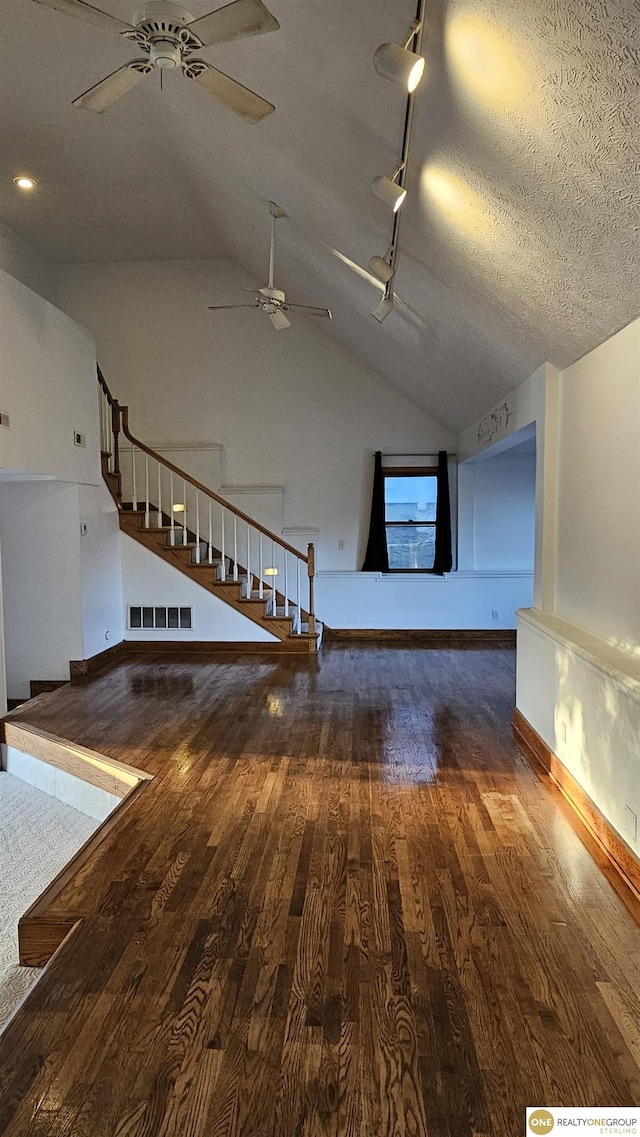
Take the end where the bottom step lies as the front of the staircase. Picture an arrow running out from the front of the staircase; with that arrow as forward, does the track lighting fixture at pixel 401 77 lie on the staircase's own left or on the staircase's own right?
on the staircase's own right

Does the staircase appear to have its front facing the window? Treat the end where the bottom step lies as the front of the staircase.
yes

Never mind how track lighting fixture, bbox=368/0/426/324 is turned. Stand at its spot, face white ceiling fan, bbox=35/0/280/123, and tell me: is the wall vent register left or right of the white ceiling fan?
right

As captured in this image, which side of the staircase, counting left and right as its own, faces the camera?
right

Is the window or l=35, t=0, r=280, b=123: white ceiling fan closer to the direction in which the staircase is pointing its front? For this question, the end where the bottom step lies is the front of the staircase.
the window

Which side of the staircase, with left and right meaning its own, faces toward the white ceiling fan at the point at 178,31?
right

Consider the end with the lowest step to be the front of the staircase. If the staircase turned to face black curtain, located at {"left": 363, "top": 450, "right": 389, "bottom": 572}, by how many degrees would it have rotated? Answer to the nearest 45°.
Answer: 0° — it already faces it

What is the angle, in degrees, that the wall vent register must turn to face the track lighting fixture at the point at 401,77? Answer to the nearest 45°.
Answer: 0° — it already faces it

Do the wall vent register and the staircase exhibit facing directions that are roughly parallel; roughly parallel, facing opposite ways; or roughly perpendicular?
roughly perpendicular
